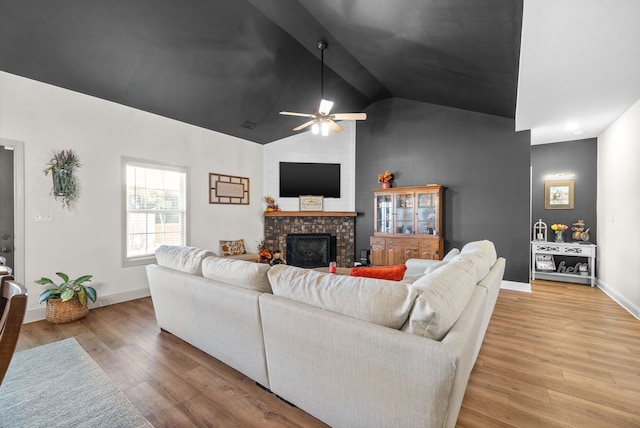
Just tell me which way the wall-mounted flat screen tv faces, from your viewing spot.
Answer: facing the viewer

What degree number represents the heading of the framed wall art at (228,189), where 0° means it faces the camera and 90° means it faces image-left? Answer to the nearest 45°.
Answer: approximately 315°

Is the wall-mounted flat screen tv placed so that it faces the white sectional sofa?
yes

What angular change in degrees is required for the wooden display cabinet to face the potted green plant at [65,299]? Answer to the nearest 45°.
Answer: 0° — it already faces it

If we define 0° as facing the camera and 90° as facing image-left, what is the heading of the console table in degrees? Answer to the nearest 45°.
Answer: approximately 45°

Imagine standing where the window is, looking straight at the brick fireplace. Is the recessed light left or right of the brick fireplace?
right

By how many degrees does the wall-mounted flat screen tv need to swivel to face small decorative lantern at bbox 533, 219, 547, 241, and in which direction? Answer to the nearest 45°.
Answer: approximately 90° to its left

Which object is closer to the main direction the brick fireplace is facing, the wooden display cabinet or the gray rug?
the gray rug

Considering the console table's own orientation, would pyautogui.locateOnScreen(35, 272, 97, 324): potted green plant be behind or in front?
in front

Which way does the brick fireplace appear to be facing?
toward the camera

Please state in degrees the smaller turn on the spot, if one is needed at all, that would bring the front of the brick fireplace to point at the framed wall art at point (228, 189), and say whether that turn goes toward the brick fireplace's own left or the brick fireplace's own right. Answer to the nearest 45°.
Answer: approximately 90° to the brick fireplace's own right

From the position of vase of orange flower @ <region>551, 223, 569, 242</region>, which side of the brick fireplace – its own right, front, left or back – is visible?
left

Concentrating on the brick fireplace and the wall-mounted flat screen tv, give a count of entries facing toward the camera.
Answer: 2

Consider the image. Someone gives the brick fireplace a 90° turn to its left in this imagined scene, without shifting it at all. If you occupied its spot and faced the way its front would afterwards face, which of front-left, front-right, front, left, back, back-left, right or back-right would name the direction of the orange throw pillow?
right
